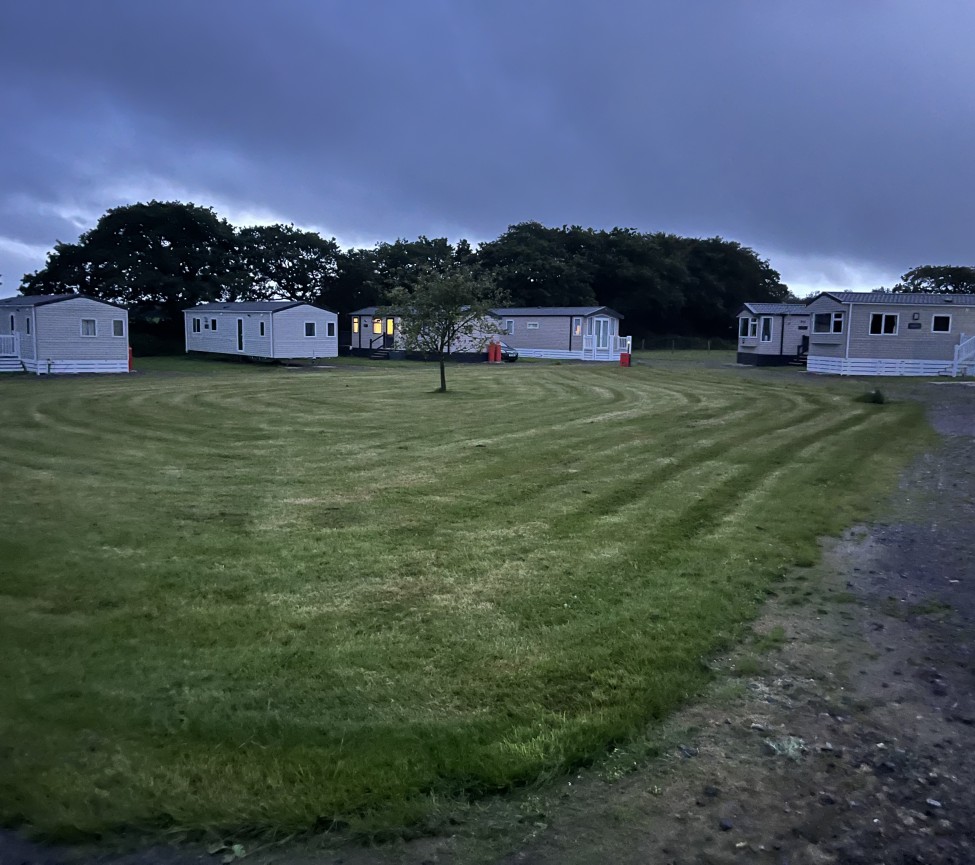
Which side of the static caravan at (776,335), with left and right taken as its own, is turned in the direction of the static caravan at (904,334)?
left

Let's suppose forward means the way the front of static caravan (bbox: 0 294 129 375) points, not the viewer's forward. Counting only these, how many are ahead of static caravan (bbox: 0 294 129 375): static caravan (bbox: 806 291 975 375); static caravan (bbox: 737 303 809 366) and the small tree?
0

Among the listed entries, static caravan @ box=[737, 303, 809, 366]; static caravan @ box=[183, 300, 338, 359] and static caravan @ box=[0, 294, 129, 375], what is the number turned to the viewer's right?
0

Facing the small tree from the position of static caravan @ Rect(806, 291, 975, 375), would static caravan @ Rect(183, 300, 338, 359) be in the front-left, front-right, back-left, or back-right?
front-right

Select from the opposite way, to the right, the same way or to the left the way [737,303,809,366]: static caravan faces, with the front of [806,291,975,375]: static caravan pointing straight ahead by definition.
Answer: the same way

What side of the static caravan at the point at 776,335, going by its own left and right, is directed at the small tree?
front

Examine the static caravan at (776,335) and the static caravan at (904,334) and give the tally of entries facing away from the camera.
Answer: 0

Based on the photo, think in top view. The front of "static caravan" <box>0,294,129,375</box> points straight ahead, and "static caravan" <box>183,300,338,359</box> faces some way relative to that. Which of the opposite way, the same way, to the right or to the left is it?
the same way

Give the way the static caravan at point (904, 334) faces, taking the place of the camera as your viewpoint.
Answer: facing the viewer and to the left of the viewer

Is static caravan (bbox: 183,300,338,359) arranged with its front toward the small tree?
no

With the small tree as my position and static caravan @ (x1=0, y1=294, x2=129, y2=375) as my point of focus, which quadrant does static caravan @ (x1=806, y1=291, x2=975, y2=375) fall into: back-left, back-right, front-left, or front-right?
back-right
